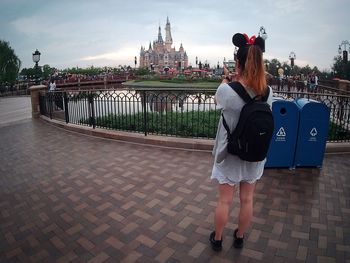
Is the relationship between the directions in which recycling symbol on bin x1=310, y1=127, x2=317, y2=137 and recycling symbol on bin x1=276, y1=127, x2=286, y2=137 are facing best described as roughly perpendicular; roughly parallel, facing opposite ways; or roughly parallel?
roughly parallel

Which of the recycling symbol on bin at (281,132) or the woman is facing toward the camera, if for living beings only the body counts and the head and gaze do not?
the recycling symbol on bin

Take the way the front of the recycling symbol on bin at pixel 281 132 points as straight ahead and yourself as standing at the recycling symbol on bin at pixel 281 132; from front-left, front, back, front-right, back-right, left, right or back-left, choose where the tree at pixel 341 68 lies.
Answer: back

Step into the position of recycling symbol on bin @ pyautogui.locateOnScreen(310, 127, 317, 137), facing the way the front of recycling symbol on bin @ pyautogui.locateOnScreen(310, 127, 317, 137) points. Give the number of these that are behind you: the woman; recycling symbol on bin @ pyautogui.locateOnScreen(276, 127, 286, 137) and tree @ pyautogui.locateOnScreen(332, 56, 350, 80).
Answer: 1

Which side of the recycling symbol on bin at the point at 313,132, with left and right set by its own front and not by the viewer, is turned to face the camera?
front

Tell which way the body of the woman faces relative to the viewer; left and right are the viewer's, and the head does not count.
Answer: facing away from the viewer and to the left of the viewer

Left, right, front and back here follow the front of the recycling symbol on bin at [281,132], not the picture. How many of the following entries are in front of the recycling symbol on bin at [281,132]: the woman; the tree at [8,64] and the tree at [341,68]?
1

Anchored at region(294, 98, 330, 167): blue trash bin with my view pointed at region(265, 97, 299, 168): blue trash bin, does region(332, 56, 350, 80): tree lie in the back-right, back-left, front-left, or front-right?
back-right

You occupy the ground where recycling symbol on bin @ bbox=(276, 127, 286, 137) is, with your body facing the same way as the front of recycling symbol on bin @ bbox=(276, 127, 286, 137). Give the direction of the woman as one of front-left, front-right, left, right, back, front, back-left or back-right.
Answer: front

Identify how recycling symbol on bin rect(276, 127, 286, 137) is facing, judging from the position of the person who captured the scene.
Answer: facing the viewer

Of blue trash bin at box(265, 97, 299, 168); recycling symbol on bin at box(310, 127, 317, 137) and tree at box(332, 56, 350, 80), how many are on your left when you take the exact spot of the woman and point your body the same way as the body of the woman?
0

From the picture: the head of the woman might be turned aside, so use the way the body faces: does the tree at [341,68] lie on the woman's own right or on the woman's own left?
on the woman's own right

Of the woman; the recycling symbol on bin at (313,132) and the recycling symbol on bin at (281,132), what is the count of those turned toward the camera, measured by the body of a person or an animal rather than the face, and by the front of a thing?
2

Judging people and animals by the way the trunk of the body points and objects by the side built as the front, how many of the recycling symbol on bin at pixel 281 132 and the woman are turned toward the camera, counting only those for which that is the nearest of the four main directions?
1

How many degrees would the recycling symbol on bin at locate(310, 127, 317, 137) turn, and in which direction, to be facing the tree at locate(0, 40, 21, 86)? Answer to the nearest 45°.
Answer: approximately 135° to its right

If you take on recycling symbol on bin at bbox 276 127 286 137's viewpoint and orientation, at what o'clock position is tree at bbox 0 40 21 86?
The tree is roughly at 4 o'clock from the recycling symbol on bin.
